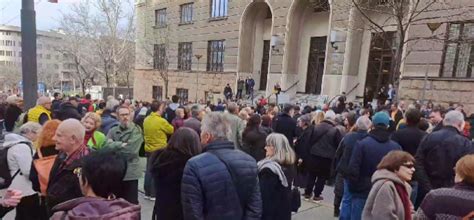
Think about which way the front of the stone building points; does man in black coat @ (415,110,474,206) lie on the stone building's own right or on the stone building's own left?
on the stone building's own left

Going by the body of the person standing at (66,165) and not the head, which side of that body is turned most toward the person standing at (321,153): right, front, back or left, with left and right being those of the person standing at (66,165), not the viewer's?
back

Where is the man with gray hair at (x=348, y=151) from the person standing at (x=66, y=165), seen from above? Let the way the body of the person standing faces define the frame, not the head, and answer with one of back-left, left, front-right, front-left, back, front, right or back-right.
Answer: back

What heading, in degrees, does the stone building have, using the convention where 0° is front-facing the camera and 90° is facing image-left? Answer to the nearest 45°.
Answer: approximately 45°

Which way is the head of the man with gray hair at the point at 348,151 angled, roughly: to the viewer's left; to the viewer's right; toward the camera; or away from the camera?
away from the camera

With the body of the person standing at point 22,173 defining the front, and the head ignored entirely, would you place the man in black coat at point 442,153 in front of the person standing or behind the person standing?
in front

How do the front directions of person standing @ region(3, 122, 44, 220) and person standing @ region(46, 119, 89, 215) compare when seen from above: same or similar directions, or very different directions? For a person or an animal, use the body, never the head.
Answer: very different directions

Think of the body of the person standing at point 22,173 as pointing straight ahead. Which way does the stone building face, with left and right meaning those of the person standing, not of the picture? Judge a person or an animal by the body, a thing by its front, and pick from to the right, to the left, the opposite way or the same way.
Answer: the opposite way

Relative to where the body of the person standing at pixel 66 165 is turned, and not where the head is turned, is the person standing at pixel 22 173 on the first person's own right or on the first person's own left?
on the first person's own right

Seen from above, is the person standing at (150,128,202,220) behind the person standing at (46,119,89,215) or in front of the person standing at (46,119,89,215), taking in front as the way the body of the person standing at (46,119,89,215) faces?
behind
